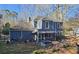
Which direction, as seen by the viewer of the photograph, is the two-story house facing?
facing the viewer and to the right of the viewer

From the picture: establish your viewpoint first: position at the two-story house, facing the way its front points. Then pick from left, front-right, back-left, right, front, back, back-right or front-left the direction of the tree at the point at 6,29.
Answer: back-right
